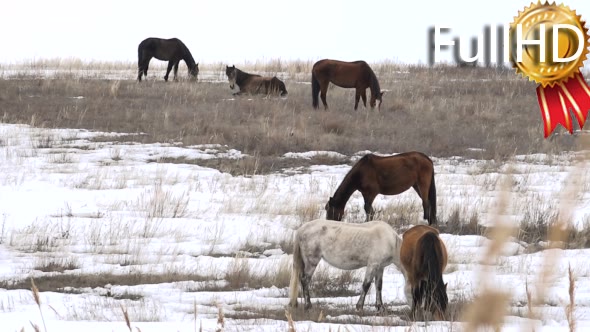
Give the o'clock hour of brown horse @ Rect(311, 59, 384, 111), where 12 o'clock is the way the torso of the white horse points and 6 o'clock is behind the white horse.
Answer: The brown horse is roughly at 9 o'clock from the white horse.

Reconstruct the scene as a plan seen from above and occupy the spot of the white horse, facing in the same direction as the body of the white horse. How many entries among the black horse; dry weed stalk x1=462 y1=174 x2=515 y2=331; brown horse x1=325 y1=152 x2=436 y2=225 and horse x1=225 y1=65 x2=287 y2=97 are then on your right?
1

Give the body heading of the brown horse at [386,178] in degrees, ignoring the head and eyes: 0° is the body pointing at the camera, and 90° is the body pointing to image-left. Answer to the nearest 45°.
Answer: approximately 90°

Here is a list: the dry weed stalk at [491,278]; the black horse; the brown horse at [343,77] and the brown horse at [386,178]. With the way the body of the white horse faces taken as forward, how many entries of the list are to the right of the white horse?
1

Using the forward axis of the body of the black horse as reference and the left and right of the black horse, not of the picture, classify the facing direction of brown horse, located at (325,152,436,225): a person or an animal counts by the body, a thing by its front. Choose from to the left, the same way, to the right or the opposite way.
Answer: the opposite way

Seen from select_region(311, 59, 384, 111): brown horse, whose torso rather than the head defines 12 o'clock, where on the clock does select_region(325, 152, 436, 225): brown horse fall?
select_region(325, 152, 436, 225): brown horse is roughly at 3 o'clock from select_region(311, 59, 384, 111): brown horse.

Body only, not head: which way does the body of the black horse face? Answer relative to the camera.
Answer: to the viewer's right

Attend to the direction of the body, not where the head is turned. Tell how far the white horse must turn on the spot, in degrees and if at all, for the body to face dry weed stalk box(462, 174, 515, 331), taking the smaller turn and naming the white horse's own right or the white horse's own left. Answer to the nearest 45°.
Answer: approximately 90° to the white horse's own right

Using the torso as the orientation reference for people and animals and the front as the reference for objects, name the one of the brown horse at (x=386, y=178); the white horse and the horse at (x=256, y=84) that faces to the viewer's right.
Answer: the white horse

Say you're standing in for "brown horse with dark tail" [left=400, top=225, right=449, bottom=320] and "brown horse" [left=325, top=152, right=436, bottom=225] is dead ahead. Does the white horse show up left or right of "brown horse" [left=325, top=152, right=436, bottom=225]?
left

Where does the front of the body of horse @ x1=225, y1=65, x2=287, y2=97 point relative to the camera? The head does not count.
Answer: to the viewer's left

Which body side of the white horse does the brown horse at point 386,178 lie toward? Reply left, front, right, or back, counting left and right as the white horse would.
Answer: left

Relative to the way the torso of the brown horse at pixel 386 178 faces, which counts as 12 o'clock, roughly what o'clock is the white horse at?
The white horse is roughly at 9 o'clock from the brown horse.

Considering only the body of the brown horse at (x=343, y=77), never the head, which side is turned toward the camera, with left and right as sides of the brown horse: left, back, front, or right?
right

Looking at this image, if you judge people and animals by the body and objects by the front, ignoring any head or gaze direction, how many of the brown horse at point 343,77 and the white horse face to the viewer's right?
2

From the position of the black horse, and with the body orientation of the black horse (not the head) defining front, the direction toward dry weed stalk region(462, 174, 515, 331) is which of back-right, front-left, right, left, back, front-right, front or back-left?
right

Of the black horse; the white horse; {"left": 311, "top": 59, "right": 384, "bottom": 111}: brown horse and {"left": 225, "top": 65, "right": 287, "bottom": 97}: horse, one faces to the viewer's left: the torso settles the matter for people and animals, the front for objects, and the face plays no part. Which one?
the horse

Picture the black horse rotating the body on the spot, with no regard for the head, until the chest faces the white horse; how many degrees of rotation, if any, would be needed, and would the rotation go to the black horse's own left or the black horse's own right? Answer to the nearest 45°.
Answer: approximately 90° to the black horse's own right

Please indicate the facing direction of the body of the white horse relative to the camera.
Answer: to the viewer's right
